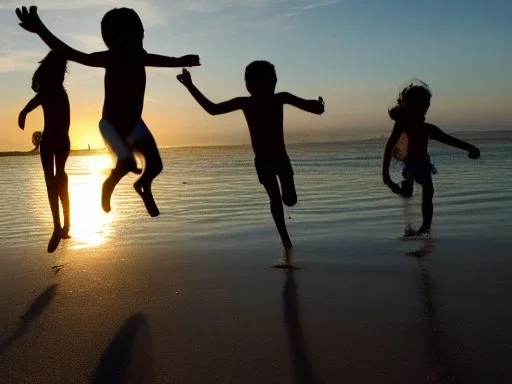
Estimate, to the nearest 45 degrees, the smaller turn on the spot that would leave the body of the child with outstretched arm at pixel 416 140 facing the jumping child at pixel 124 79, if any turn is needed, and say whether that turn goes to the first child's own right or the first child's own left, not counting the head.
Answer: approximately 90° to the first child's own right

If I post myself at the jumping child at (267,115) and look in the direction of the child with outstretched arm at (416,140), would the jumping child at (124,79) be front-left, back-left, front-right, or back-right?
back-right

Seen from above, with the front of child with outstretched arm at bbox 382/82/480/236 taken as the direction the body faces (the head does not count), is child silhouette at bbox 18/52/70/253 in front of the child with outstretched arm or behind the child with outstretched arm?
in front

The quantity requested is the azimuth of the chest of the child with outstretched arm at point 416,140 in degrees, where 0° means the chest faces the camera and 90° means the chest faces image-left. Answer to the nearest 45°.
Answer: approximately 45°
